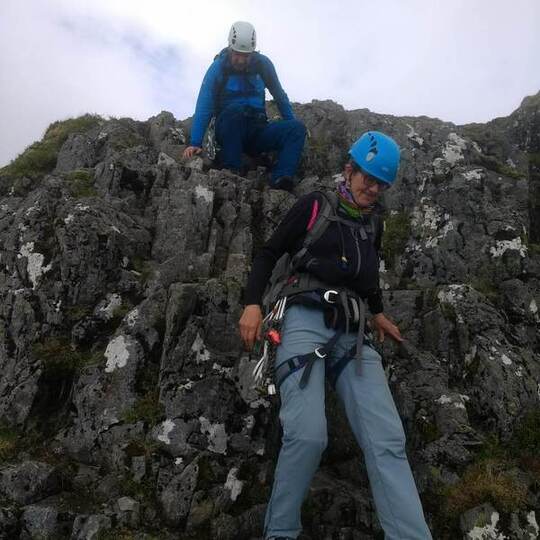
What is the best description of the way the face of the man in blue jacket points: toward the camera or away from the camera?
toward the camera

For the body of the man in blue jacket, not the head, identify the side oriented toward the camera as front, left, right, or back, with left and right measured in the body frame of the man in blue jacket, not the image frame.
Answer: front

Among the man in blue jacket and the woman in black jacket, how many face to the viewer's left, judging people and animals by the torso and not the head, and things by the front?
0

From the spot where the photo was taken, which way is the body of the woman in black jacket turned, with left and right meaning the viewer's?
facing the viewer and to the right of the viewer
